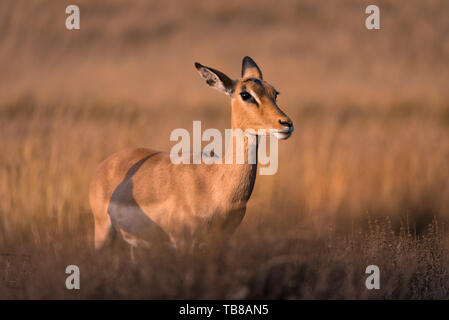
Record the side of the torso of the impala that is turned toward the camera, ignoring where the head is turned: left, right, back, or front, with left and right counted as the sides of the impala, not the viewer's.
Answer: right
